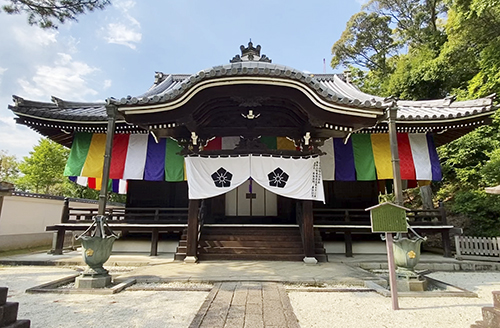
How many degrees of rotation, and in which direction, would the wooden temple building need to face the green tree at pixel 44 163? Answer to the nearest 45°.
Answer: approximately 135° to its right

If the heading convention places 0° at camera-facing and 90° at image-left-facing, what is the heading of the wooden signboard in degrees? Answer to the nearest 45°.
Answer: approximately 0°

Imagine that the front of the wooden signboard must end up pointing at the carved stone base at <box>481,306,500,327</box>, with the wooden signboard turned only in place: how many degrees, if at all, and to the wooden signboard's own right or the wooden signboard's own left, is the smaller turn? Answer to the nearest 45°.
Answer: approximately 45° to the wooden signboard's own left

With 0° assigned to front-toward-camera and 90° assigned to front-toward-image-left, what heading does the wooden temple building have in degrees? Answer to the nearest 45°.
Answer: approximately 0°

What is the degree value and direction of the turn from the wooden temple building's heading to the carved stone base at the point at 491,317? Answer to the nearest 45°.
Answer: approximately 45° to its left

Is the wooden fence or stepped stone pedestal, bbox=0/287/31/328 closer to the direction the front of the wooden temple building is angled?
the stepped stone pedestal

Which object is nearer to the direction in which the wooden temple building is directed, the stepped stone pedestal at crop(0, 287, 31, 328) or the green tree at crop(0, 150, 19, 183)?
the stepped stone pedestal

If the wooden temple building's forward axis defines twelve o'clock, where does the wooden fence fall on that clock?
The wooden fence is roughly at 9 o'clock from the wooden temple building.

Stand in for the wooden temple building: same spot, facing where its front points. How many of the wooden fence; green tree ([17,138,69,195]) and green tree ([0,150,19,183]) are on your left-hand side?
1

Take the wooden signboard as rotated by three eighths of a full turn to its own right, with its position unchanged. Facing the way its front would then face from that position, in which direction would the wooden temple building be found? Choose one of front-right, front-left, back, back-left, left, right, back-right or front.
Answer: front

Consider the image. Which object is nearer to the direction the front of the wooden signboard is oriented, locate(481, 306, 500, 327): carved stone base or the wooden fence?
the carved stone base

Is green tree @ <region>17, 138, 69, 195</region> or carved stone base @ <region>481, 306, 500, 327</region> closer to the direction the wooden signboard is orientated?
the carved stone base
